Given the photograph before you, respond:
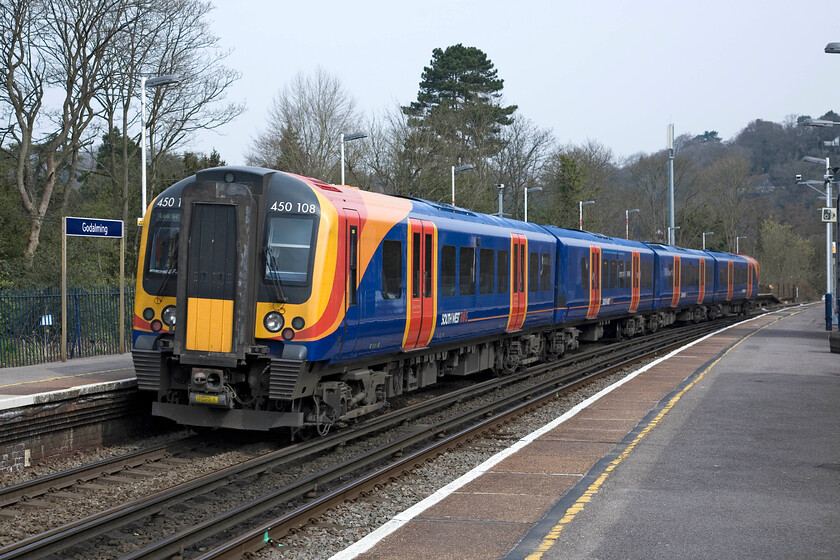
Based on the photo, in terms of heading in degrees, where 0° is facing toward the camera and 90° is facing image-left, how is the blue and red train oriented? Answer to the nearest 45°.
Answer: approximately 45°

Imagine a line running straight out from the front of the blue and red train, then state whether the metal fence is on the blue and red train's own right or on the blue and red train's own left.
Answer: on the blue and red train's own right

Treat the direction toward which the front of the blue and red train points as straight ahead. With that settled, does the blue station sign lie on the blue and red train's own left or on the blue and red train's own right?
on the blue and red train's own right
